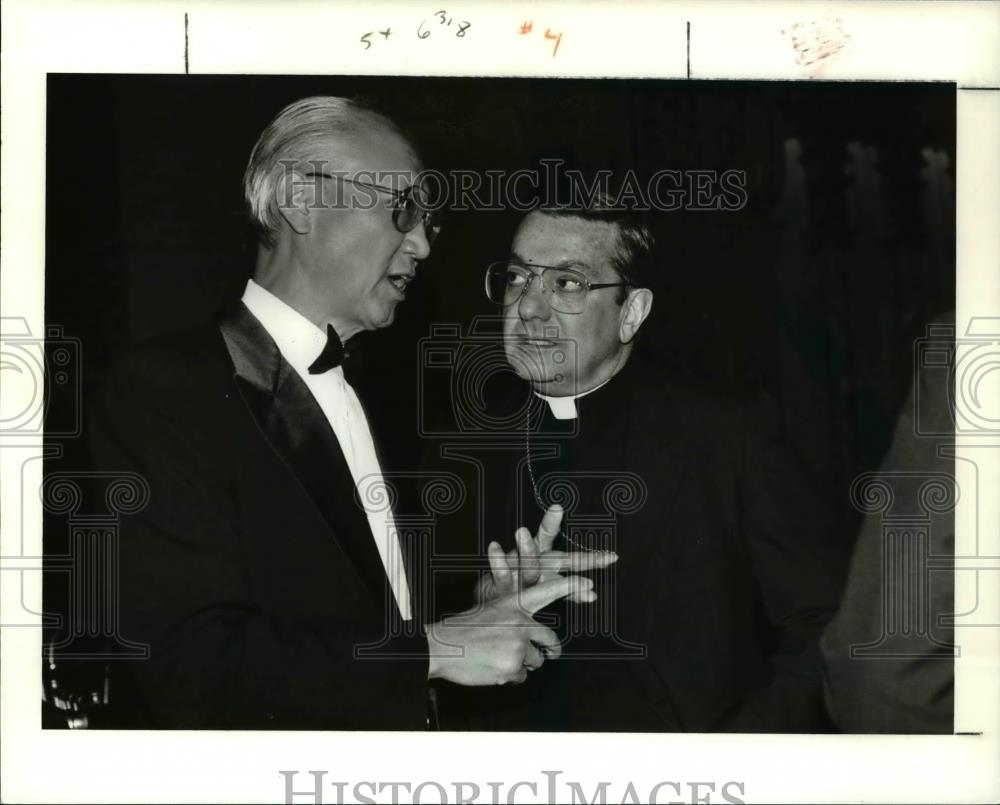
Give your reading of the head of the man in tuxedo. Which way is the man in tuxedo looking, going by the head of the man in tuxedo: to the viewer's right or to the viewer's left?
to the viewer's right

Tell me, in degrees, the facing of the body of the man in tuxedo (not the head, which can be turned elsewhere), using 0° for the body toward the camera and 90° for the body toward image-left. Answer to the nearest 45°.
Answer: approximately 270°
